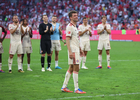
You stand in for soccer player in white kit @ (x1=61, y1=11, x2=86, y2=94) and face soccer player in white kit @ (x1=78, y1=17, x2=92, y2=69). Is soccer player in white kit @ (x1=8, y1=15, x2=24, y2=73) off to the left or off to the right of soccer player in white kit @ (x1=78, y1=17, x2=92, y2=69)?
left

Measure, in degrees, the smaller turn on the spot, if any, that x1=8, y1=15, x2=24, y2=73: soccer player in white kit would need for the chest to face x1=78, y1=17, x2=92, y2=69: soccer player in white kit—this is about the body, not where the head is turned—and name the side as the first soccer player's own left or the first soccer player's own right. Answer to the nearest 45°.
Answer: approximately 45° to the first soccer player's own left

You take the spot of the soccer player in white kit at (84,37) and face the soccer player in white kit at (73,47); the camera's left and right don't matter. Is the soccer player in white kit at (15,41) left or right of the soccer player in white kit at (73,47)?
right

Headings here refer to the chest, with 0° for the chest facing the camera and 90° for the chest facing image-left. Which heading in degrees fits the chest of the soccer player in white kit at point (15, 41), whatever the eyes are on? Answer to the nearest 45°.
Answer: approximately 315°

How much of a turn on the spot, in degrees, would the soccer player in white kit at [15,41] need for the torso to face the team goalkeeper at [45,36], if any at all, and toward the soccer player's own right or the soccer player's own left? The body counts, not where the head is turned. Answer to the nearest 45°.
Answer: approximately 45° to the soccer player's own left
